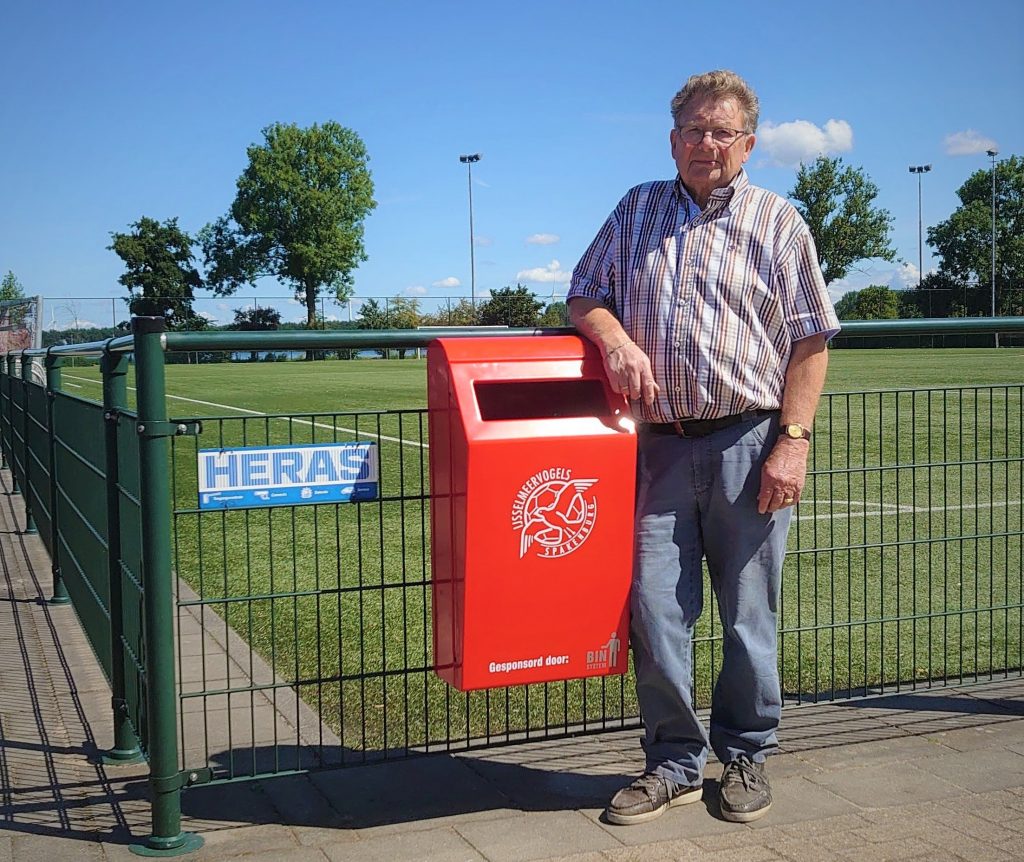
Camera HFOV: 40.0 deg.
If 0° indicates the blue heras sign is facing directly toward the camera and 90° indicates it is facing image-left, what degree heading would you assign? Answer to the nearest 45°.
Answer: approximately 0°

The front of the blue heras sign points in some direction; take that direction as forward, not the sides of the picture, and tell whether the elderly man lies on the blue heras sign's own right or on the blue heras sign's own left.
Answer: on the blue heras sign's own left

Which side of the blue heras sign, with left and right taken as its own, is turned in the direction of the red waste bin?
left
